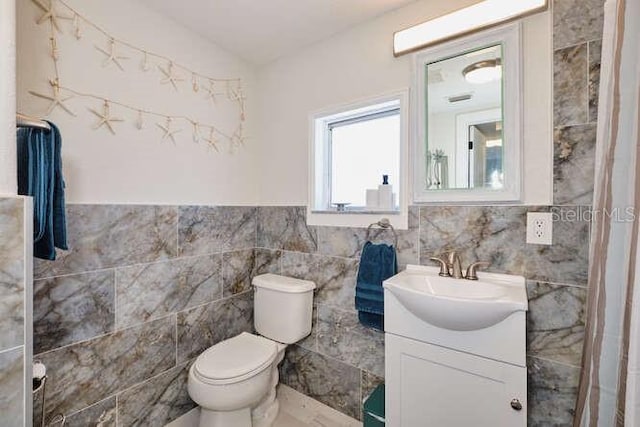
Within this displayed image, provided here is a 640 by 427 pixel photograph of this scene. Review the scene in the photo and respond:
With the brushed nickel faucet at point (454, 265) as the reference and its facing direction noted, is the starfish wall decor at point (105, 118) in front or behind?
in front

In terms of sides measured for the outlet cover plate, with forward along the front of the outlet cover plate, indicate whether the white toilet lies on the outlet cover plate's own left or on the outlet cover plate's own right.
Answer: on the outlet cover plate's own right

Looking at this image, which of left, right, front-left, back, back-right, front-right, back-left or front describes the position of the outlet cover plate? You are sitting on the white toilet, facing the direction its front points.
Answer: left

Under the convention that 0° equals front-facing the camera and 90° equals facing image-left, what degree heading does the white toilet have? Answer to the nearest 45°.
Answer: approximately 45°

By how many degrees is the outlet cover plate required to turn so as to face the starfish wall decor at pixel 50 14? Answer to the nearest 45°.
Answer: approximately 45° to its right

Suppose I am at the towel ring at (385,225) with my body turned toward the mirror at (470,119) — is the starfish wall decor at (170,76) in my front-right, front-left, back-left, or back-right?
back-right

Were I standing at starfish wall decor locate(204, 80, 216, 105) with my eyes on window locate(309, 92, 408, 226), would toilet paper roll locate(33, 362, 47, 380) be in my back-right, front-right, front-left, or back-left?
back-right

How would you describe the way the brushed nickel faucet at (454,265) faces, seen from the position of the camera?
facing the viewer and to the left of the viewer

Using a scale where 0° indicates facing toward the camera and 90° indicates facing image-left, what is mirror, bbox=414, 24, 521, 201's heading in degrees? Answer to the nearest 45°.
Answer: approximately 45°
